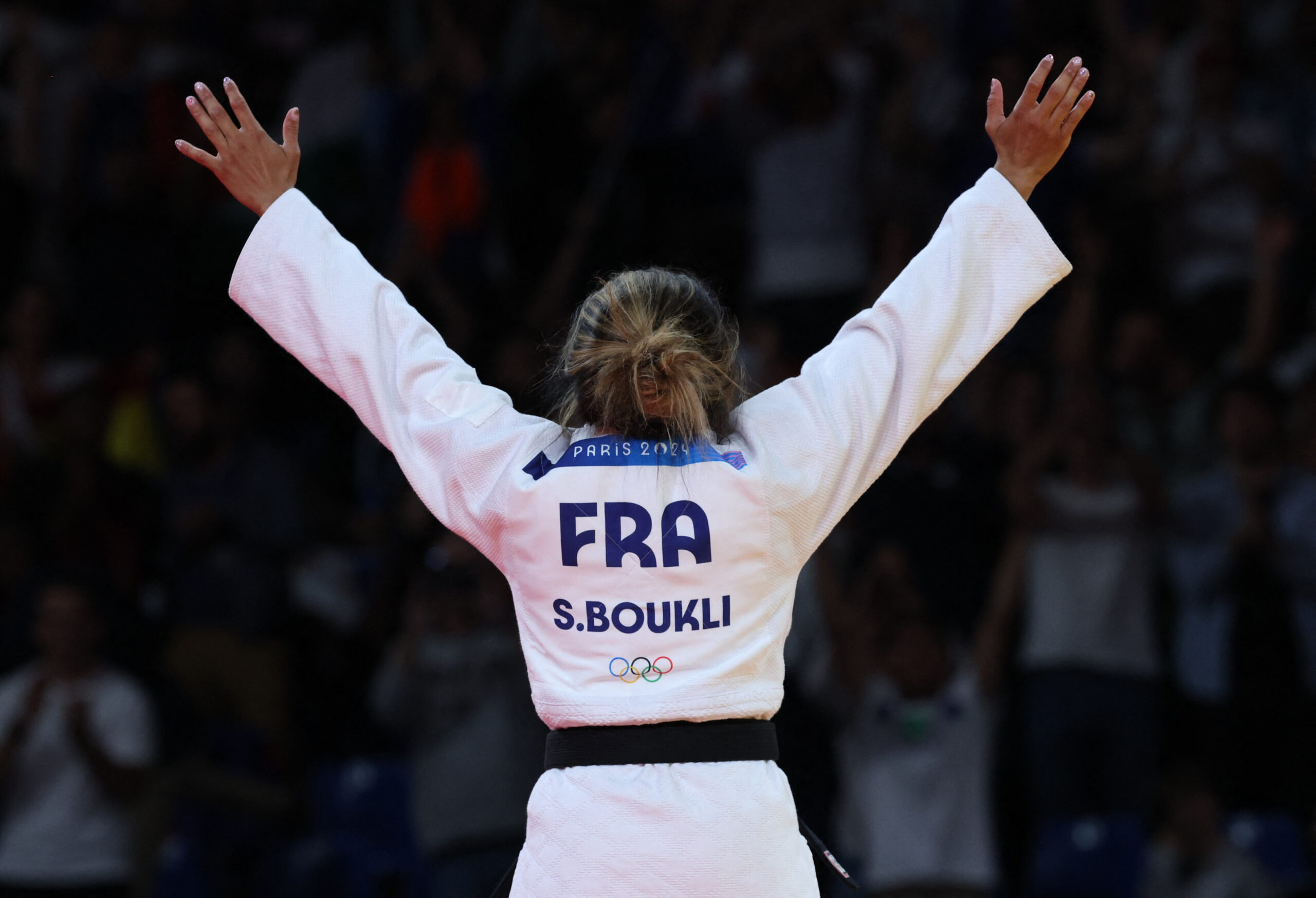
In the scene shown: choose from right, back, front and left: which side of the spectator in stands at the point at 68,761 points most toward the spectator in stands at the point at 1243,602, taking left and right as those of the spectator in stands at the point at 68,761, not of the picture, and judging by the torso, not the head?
left

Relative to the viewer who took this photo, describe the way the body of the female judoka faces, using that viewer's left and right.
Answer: facing away from the viewer

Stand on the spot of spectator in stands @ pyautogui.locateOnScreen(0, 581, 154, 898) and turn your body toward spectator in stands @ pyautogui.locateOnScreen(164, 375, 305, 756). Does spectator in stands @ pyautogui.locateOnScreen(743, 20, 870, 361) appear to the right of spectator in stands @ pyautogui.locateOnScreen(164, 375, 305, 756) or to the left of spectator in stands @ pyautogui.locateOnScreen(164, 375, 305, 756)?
right

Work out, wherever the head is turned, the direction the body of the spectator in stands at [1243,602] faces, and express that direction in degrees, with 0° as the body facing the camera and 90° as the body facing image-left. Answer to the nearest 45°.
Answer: approximately 0°

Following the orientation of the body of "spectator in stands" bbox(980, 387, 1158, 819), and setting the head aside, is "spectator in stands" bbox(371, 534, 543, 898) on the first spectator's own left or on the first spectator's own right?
on the first spectator's own right

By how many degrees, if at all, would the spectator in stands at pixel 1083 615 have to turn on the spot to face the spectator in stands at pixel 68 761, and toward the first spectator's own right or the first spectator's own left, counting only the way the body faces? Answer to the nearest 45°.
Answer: approximately 90° to the first spectator's own right

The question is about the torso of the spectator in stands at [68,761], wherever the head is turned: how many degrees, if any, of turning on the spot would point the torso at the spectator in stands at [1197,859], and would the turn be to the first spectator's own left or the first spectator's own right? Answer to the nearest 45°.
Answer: approximately 45° to the first spectator's own left

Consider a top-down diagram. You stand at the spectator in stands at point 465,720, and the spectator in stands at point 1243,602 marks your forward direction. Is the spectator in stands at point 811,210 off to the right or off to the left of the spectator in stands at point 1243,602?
left

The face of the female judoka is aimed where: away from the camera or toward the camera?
away from the camera
